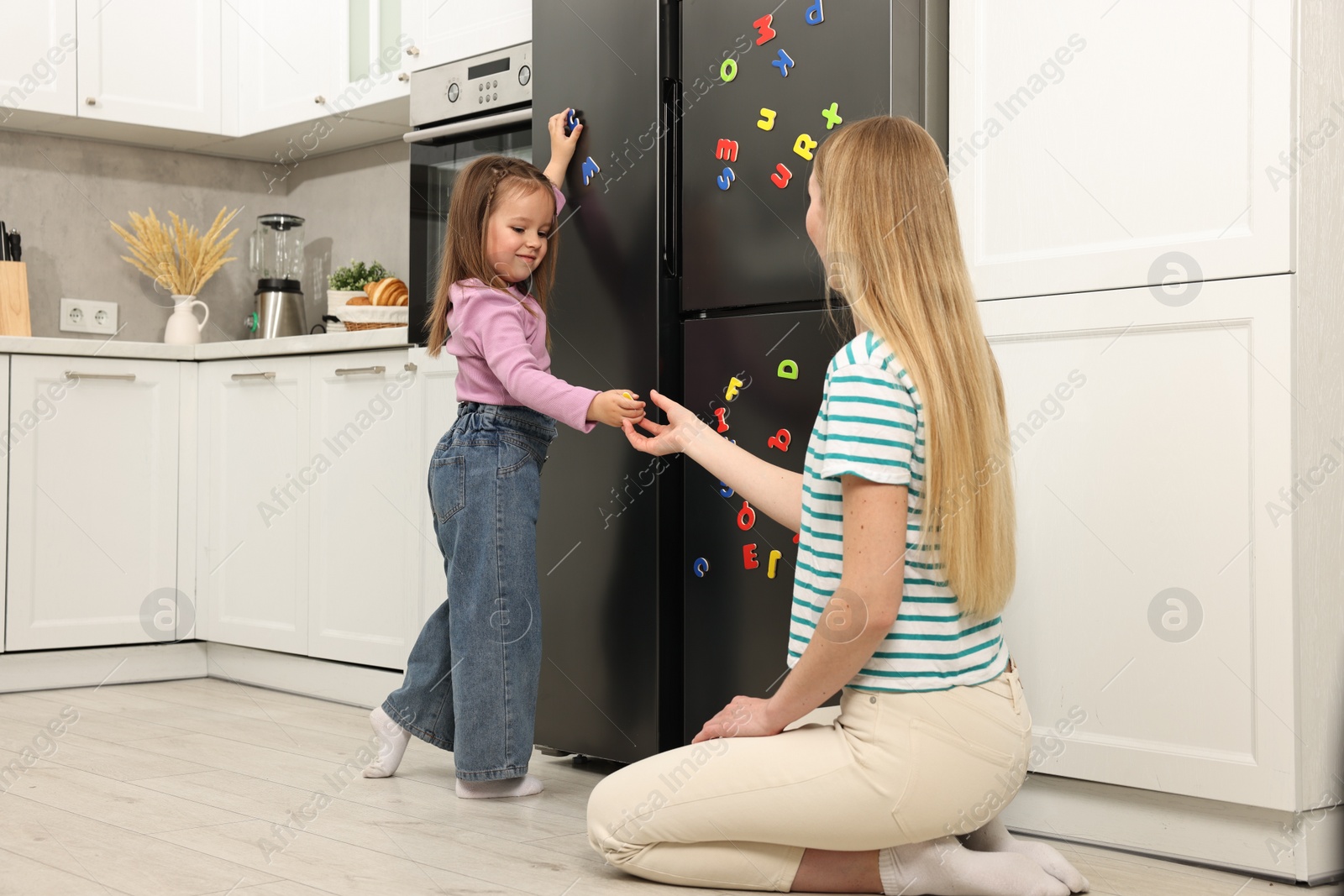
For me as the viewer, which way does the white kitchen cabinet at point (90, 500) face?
facing the viewer and to the right of the viewer

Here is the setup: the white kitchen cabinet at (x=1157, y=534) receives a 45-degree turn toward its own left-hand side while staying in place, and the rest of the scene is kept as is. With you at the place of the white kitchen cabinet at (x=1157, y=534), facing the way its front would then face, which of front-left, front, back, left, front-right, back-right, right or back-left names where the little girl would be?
right

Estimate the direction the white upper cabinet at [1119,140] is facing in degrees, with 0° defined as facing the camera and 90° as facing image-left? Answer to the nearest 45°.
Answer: approximately 45°

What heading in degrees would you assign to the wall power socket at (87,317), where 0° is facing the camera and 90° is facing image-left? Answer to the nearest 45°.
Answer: approximately 315°

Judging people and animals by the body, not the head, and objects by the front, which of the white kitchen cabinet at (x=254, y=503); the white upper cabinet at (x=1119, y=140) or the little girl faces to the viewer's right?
the little girl

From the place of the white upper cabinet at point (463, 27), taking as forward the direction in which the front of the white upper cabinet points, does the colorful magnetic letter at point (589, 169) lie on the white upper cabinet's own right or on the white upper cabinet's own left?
on the white upper cabinet's own left

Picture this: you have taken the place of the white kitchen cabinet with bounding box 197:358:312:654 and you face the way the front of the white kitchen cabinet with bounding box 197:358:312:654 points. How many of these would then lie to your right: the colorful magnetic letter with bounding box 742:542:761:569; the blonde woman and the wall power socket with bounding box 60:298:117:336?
1

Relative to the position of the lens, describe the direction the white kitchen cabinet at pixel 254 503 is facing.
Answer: facing the viewer and to the left of the viewer

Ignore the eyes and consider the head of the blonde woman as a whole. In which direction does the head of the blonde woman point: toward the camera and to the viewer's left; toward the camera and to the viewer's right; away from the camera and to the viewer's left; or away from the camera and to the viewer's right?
away from the camera and to the viewer's left

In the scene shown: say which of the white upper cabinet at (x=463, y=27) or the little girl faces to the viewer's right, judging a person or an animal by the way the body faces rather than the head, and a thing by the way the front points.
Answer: the little girl

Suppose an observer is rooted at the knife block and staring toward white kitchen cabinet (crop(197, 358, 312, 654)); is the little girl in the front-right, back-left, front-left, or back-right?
front-right

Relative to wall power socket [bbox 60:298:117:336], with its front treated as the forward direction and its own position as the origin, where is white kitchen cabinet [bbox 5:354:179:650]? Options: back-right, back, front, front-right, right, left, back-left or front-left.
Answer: front-right
